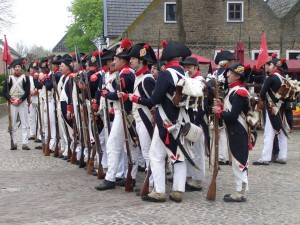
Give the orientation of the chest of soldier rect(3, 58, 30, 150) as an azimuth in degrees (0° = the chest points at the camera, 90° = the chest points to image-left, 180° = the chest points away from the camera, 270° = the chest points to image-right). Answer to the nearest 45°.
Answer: approximately 0°

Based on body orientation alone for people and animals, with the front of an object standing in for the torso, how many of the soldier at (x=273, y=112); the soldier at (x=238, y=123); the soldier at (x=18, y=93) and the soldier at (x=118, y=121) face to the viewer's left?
3

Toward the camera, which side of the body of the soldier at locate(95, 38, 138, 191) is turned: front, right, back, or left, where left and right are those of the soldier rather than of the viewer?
left

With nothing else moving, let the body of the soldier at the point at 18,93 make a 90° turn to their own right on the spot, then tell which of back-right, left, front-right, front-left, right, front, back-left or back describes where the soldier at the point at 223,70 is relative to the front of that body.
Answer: back-left

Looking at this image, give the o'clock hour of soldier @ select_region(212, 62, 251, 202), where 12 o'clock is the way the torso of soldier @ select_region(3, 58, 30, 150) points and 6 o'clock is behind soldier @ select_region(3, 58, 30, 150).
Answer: soldier @ select_region(212, 62, 251, 202) is roughly at 11 o'clock from soldier @ select_region(3, 58, 30, 150).

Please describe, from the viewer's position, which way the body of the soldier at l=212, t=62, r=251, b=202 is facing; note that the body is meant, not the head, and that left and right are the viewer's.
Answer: facing to the left of the viewer

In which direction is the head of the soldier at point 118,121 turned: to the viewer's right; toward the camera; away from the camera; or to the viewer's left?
to the viewer's left

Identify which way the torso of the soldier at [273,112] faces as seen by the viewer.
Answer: to the viewer's left
